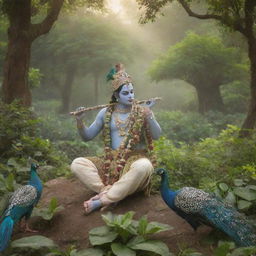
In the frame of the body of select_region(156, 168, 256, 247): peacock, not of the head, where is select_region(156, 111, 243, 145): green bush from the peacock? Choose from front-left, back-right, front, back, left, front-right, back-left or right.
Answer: right

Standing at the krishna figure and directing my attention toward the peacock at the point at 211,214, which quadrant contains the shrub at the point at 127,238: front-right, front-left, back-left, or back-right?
front-right

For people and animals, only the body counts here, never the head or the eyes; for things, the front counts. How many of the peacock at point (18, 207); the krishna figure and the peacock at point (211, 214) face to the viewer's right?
1

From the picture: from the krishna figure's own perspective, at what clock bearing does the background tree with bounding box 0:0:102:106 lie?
The background tree is roughly at 5 o'clock from the krishna figure.

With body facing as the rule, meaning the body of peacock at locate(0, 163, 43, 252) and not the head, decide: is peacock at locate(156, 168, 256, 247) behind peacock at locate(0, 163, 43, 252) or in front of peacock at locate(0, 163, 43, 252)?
in front

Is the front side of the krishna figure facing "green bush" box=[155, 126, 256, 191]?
no

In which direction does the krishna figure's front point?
toward the camera

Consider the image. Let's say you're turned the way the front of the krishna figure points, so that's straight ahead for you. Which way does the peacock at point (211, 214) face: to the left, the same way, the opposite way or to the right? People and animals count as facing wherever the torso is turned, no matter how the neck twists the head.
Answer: to the right

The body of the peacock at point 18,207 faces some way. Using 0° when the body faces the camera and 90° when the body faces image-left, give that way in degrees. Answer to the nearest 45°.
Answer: approximately 270°

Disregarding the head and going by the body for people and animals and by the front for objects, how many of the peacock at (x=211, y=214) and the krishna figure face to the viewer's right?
0

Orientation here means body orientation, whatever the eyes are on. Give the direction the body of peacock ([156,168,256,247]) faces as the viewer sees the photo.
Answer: to the viewer's left

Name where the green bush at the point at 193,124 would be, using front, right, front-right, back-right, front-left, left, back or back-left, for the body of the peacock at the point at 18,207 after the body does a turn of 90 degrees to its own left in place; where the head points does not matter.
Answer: front-right

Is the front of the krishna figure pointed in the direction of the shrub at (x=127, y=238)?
yes

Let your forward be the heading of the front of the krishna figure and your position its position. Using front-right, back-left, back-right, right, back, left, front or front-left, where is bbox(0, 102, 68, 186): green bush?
back-right

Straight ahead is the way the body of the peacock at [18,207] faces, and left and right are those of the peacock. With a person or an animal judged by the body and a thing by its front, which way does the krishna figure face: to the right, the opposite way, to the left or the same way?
to the right
